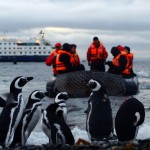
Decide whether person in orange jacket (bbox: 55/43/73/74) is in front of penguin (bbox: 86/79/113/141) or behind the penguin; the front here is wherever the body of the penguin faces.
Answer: in front

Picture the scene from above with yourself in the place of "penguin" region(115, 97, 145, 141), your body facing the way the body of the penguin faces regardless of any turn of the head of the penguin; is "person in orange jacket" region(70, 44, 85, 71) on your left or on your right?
on your left

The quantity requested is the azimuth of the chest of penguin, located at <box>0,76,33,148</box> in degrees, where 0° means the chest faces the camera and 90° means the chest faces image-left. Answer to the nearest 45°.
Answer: approximately 270°

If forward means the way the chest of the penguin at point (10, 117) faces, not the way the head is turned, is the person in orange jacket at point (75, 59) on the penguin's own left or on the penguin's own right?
on the penguin's own left

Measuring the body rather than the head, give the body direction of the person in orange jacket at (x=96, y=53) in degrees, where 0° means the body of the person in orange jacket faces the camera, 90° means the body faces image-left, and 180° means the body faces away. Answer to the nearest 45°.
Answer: approximately 0°

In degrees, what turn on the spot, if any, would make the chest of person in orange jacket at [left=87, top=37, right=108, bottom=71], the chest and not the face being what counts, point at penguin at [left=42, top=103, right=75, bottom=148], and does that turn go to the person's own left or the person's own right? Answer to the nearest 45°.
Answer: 0° — they already face it

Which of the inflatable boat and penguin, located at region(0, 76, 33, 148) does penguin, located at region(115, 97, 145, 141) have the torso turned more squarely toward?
the inflatable boat

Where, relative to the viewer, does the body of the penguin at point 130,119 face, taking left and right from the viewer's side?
facing away from the viewer and to the right of the viewer

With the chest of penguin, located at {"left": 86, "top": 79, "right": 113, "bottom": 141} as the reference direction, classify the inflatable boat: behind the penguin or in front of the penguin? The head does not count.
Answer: in front

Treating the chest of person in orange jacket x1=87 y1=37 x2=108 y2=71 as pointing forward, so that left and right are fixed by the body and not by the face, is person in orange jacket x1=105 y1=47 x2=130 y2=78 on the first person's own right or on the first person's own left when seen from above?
on the first person's own left

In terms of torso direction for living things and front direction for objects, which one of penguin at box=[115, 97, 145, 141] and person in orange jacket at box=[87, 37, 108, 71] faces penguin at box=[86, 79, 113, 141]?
the person in orange jacket

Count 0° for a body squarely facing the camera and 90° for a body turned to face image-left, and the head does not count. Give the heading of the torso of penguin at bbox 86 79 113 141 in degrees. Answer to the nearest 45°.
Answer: approximately 135°
